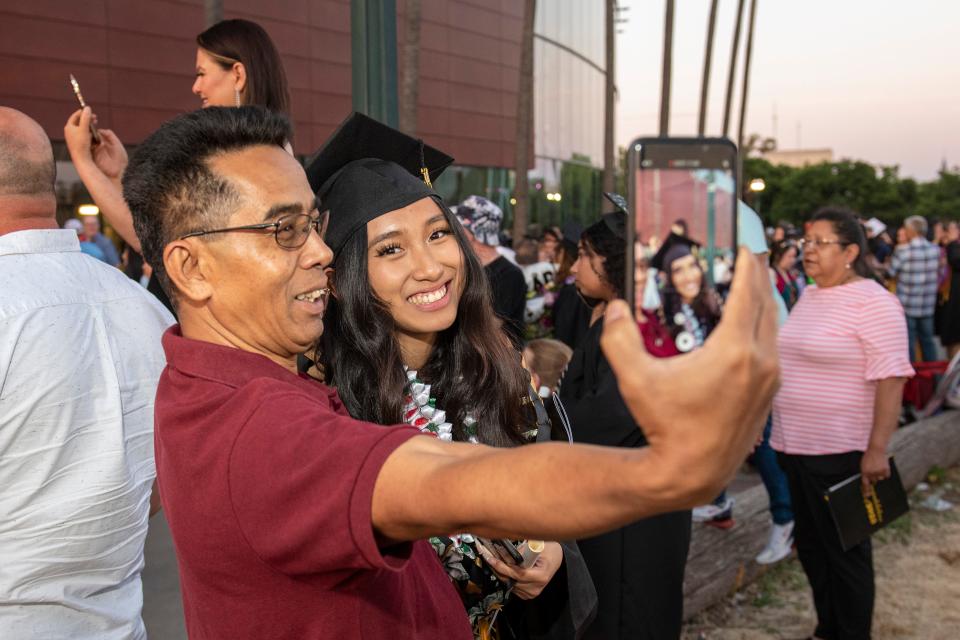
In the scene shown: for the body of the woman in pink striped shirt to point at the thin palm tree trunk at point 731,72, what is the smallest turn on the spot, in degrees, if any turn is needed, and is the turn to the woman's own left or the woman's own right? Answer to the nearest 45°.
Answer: approximately 135° to the woman's own right

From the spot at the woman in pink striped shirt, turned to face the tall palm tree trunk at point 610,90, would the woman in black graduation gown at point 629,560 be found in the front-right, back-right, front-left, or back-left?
back-left

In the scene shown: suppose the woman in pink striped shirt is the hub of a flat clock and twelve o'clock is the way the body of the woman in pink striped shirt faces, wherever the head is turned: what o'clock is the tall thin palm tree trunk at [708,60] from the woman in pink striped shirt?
The tall thin palm tree trunk is roughly at 4 o'clock from the woman in pink striped shirt.

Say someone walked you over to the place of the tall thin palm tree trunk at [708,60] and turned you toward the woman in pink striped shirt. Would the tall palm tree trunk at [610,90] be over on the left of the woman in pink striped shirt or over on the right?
right

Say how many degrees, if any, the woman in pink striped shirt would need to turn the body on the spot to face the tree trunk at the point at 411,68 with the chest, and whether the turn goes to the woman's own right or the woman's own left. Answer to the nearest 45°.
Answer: approximately 90° to the woman's own right

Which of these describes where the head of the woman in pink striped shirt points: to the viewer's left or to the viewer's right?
to the viewer's left

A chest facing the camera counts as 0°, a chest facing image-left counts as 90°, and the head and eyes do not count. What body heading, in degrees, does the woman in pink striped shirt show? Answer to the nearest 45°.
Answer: approximately 45°

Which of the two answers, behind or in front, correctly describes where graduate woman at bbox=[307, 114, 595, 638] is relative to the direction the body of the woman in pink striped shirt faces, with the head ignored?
in front

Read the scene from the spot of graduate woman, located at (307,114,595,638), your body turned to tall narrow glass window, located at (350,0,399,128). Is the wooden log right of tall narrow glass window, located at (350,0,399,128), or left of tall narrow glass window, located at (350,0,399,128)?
right

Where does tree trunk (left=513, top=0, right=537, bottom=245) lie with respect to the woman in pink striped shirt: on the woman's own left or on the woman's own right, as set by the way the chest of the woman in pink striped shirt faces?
on the woman's own right

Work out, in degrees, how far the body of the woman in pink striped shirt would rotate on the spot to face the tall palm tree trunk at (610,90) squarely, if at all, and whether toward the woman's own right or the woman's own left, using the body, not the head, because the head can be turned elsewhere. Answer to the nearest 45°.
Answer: approximately 135° to the woman's own right
